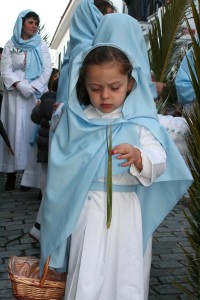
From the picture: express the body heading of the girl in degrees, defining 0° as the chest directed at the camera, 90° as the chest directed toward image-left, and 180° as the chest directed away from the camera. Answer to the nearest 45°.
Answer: approximately 0°

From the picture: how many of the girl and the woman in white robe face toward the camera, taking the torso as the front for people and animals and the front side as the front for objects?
2

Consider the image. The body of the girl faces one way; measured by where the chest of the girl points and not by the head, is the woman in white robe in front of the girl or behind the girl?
behind

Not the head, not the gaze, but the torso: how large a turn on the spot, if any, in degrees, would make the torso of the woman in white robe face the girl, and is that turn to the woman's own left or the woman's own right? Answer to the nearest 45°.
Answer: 0° — they already face them

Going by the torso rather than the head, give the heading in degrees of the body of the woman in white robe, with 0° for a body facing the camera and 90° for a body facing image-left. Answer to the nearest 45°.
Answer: approximately 0°

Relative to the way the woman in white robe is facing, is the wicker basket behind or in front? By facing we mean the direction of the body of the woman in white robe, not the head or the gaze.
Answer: in front
